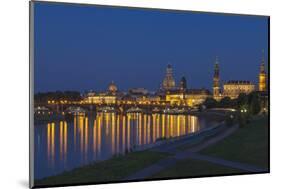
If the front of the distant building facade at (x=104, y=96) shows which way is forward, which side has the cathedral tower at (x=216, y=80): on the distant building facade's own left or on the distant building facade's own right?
on the distant building facade's own left

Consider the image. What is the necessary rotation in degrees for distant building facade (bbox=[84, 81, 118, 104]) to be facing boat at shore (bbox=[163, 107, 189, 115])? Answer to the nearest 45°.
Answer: approximately 90° to its left

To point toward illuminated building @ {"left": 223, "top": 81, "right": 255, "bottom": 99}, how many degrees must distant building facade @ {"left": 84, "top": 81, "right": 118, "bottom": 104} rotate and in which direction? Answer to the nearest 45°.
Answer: approximately 90° to its left

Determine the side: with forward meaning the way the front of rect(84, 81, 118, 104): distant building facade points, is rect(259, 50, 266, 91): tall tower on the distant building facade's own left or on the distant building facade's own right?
on the distant building facade's own left

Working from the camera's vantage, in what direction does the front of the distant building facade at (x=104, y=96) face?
facing the viewer

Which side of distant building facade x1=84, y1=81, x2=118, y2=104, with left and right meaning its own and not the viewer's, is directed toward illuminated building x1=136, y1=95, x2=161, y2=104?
left

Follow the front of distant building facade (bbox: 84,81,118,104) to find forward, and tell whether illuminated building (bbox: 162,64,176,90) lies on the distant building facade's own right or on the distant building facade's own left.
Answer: on the distant building facade's own left

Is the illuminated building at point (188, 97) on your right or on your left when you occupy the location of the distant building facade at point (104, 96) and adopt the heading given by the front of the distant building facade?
on your left
